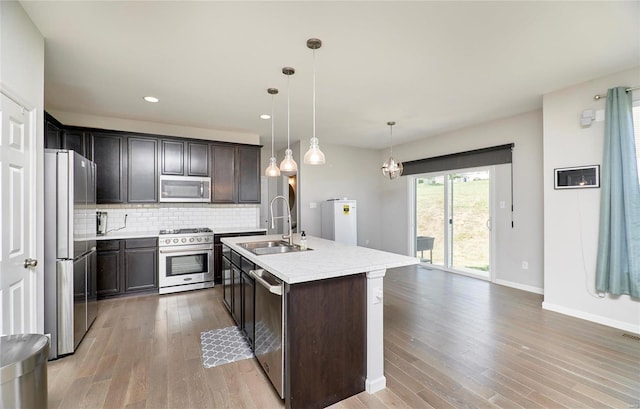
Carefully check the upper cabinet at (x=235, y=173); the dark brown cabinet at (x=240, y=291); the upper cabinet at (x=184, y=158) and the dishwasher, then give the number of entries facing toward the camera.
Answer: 2

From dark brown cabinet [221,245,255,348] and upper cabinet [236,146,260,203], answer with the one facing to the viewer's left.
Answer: the dark brown cabinet

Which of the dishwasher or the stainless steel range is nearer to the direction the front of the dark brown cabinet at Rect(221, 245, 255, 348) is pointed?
the stainless steel range

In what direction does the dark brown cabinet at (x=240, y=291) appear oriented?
to the viewer's left

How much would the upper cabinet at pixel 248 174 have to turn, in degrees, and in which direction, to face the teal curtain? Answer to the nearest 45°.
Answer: approximately 45° to its left

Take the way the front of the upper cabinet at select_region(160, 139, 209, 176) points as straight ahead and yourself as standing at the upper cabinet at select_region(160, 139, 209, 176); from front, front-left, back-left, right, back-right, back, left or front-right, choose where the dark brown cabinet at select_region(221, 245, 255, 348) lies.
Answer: front

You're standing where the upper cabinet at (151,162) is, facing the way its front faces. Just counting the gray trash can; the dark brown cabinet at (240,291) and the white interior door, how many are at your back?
0

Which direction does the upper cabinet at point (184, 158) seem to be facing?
toward the camera

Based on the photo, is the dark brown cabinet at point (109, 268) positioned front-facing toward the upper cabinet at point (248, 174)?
no

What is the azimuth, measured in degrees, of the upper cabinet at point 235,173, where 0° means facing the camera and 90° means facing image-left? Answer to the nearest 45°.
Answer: approximately 0°

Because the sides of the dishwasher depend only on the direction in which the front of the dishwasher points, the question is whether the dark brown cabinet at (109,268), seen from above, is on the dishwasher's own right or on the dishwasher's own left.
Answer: on the dishwasher's own right

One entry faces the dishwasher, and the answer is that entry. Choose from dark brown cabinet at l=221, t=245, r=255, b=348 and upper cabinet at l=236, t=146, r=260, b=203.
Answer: the upper cabinet

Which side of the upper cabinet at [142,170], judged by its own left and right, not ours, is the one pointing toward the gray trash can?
front

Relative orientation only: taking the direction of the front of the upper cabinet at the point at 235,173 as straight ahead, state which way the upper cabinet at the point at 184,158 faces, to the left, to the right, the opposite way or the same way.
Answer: the same way

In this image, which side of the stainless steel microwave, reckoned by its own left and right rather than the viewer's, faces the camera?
front

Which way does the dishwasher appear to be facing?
to the viewer's left

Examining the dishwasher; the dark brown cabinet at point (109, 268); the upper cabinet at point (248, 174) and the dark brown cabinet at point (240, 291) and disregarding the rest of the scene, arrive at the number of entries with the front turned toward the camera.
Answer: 2

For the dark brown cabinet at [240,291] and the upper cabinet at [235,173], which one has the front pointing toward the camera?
the upper cabinet

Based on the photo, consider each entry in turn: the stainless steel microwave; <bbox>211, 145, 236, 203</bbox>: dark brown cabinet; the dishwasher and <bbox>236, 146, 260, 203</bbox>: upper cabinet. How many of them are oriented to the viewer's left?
1

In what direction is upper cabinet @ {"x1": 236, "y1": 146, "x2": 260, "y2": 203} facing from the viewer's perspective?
toward the camera

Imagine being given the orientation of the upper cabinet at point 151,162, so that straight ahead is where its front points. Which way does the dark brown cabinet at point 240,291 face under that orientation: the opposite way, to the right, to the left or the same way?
to the right

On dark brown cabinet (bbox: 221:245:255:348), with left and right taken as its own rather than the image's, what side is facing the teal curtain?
back
